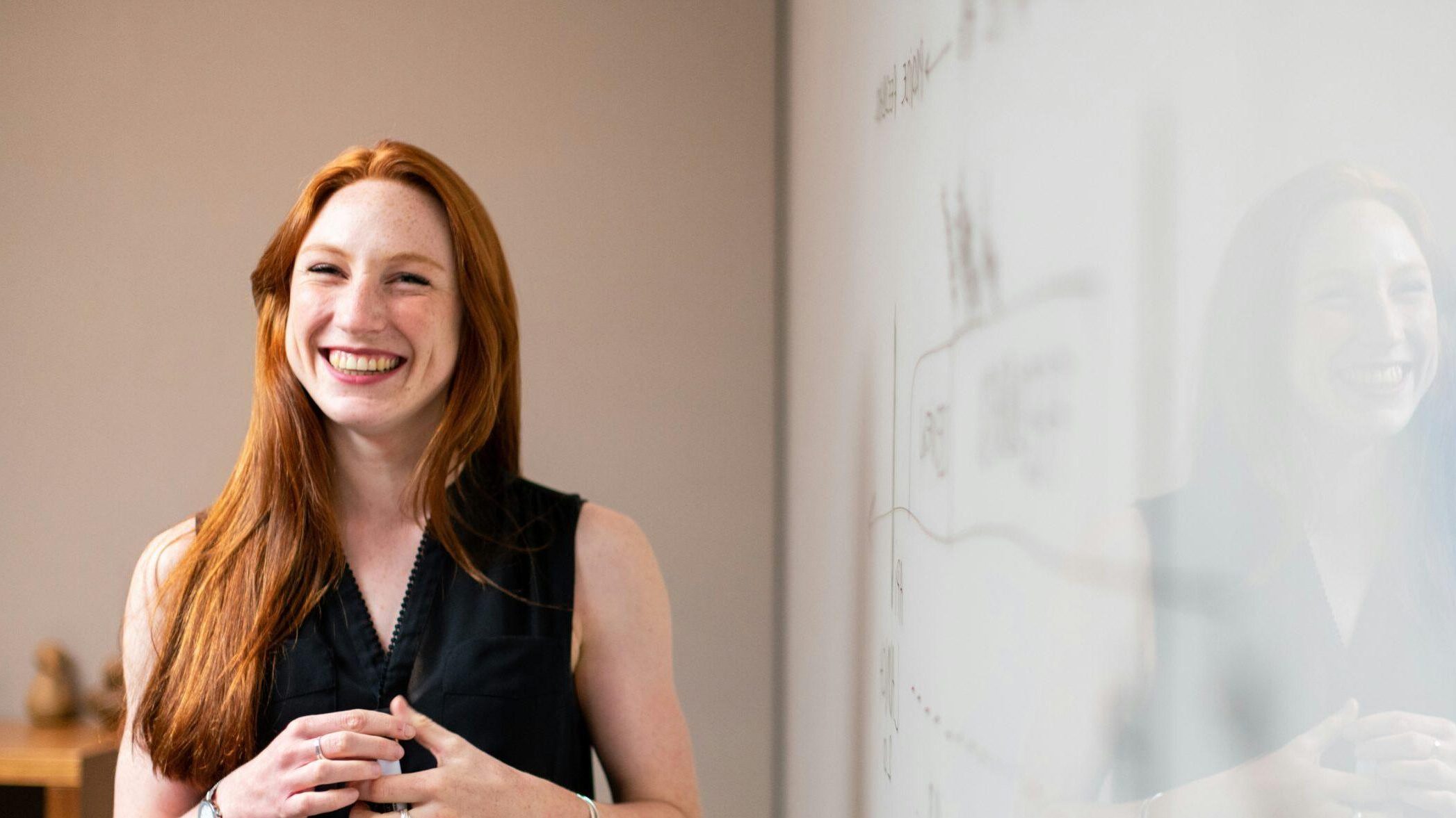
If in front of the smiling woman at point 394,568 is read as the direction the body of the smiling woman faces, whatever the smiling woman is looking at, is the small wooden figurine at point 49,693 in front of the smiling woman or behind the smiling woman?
behind

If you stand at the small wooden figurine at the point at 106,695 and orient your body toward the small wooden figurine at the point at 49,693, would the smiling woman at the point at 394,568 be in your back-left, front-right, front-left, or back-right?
back-left

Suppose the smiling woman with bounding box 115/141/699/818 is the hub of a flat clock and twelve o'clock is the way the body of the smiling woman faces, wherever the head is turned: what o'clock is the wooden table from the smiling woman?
The wooden table is roughly at 5 o'clock from the smiling woman.

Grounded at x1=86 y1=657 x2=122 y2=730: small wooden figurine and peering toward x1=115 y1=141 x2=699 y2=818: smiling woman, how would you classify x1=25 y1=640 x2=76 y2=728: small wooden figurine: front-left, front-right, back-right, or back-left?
back-right

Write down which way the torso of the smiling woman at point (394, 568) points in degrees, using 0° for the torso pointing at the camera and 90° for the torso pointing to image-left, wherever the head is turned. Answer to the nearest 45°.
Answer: approximately 0°

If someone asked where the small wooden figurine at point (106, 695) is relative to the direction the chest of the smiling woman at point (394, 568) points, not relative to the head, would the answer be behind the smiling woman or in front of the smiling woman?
behind
